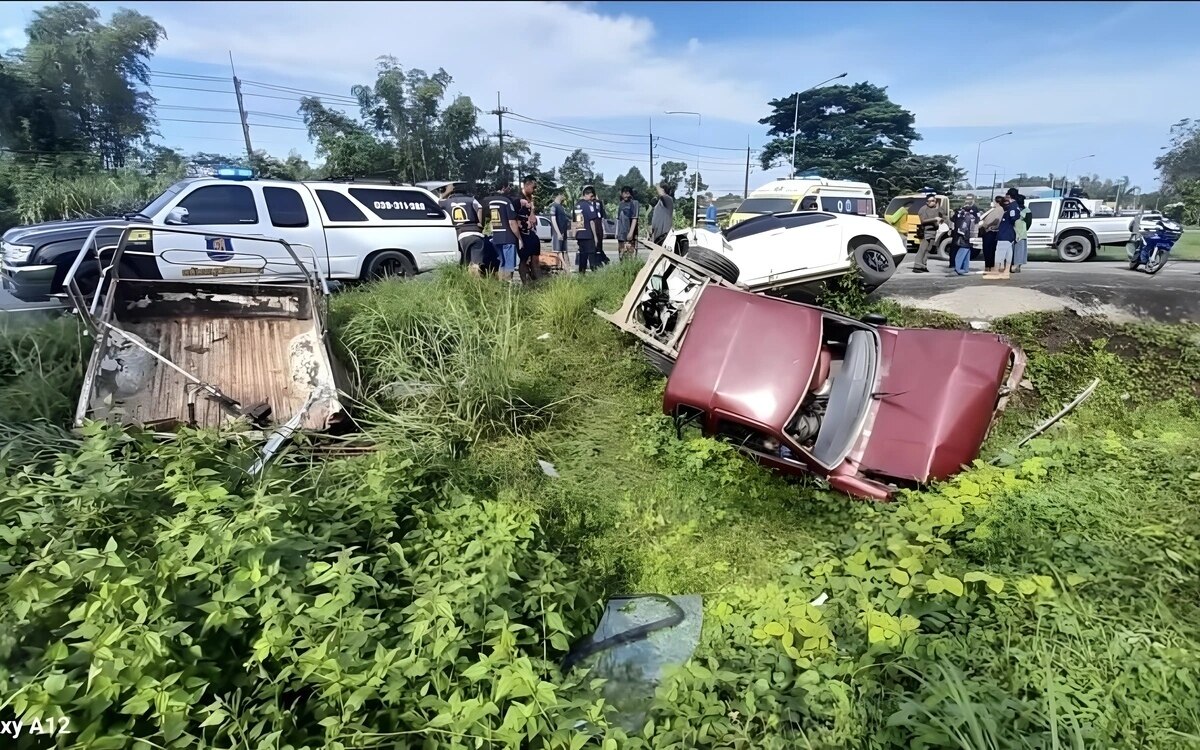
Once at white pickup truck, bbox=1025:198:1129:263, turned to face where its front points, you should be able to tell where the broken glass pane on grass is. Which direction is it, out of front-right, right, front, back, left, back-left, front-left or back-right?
left

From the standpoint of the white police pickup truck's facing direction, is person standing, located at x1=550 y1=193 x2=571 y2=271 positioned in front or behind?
behind

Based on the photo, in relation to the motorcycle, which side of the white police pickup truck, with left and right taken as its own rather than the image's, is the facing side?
back

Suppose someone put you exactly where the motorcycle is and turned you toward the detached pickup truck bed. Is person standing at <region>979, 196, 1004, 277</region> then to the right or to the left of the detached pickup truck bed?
right

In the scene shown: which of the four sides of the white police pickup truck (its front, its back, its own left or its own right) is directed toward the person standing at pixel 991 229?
back

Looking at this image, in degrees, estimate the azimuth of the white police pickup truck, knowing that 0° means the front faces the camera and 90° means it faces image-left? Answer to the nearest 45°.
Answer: approximately 90°
